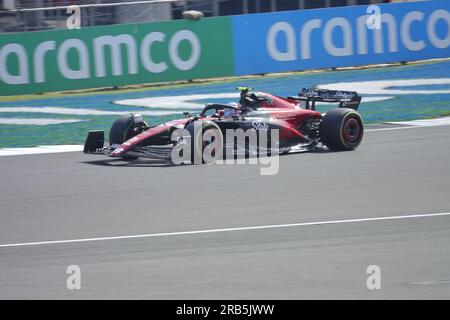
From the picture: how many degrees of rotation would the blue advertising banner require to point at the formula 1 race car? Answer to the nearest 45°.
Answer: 0° — it already faces it

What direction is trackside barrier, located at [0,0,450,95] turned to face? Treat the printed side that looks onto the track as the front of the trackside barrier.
toward the camera

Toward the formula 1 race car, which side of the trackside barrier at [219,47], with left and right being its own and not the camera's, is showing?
front

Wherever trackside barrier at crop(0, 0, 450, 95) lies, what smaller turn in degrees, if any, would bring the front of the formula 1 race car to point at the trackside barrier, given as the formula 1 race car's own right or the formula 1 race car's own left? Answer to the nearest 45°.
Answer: approximately 135° to the formula 1 race car's own right

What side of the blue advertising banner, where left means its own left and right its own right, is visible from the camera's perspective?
front

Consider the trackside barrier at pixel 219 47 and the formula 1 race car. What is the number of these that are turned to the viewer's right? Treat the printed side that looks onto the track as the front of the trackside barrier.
0

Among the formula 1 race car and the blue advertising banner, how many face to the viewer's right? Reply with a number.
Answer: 0

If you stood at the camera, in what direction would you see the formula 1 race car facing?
facing the viewer and to the left of the viewer
